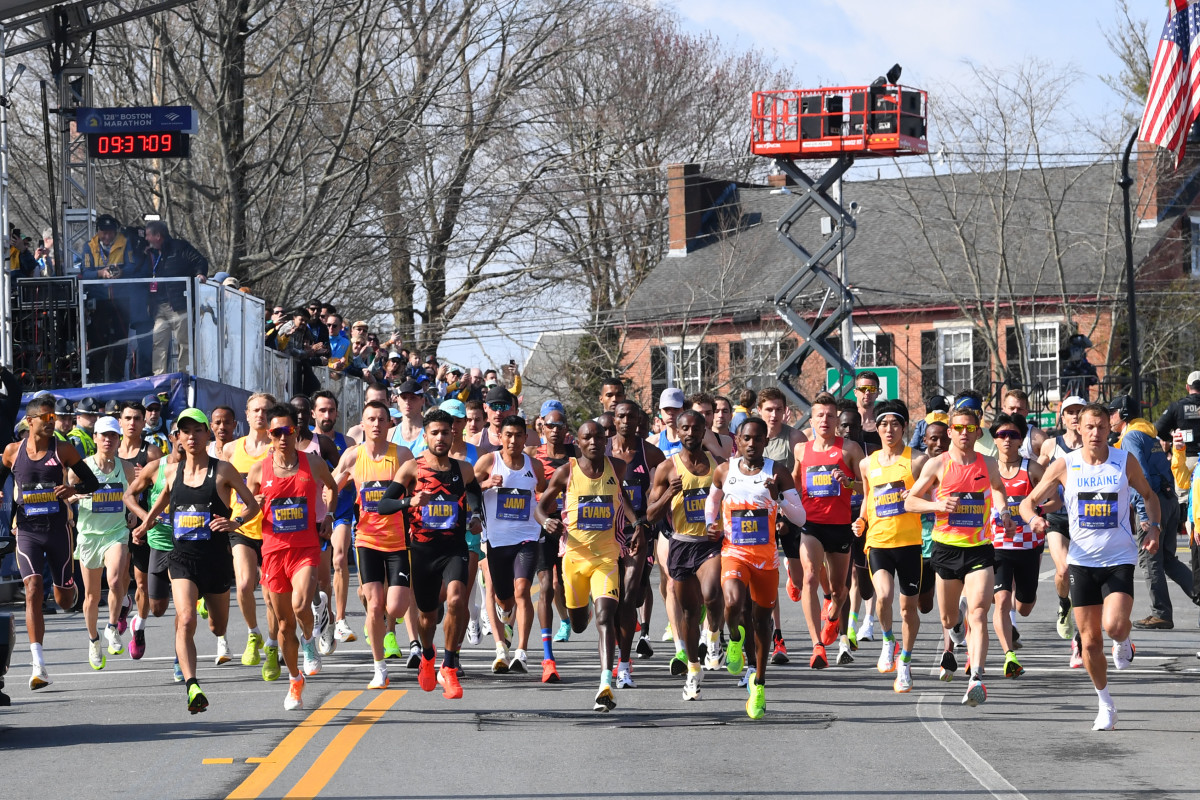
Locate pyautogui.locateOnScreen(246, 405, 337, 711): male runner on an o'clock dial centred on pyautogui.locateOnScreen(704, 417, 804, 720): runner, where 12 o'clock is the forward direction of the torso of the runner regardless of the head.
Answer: The male runner is roughly at 3 o'clock from the runner.

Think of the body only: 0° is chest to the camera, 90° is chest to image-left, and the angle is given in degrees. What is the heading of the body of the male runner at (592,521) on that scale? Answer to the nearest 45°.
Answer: approximately 0°

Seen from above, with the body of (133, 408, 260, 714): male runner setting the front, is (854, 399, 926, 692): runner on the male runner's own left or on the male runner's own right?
on the male runner's own left

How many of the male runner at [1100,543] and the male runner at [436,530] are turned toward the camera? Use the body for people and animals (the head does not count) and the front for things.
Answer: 2
